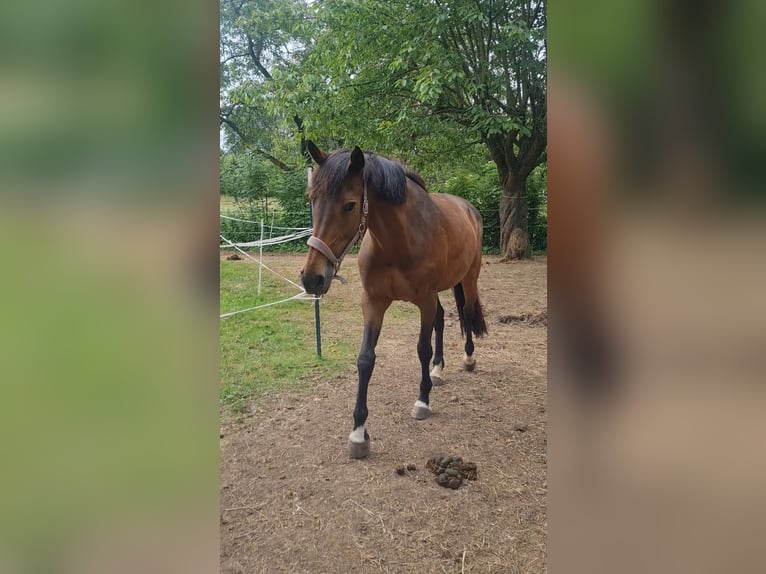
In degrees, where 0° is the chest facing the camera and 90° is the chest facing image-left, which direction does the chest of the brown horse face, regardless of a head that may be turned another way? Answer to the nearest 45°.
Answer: approximately 45°
